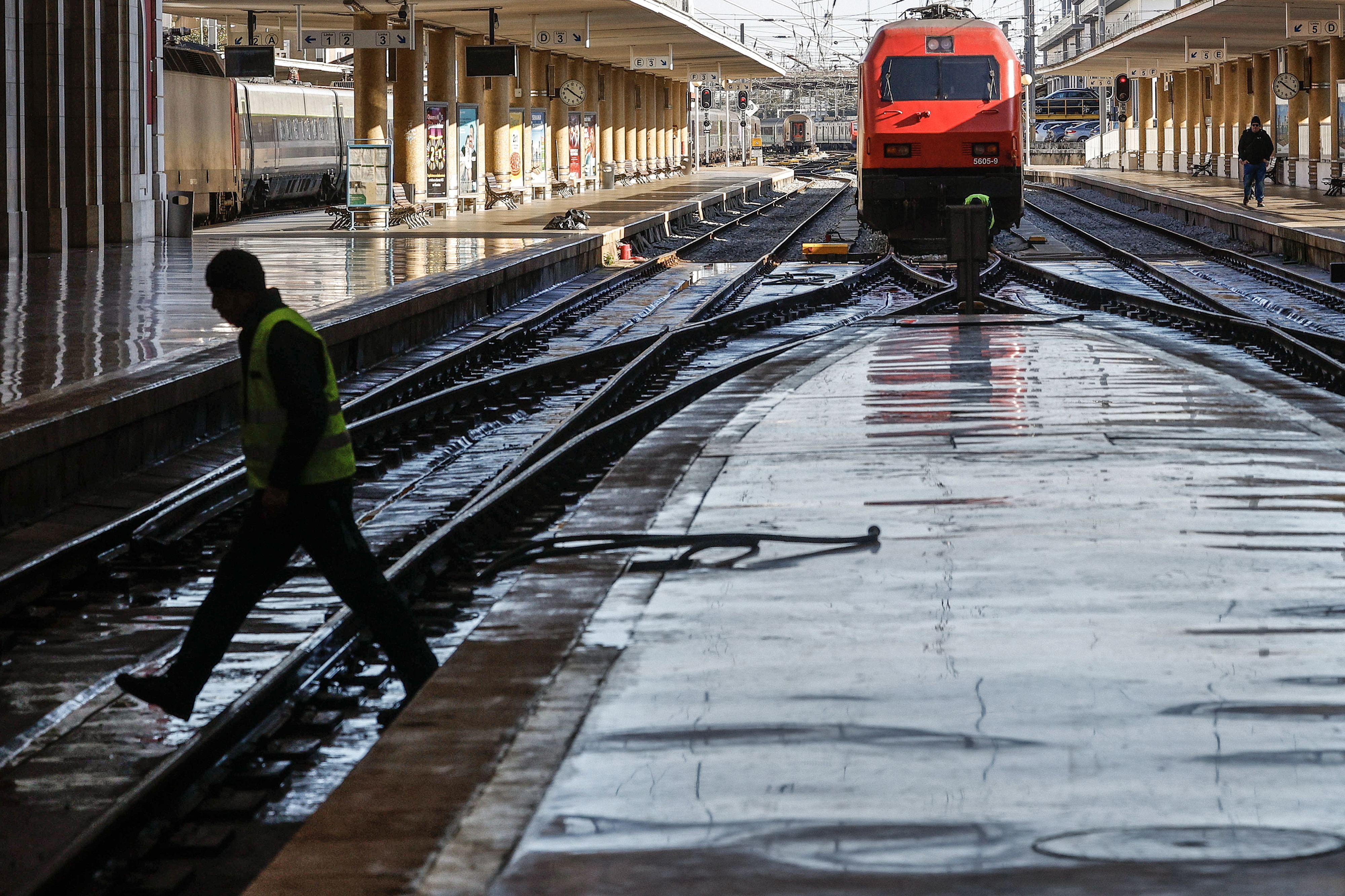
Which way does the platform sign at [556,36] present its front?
toward the camera

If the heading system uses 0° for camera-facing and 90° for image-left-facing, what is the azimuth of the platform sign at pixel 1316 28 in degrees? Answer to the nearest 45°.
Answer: approximately 0°

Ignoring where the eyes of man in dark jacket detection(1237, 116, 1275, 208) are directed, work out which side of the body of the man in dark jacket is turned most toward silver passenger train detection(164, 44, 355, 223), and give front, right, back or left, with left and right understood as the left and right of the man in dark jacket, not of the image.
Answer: right

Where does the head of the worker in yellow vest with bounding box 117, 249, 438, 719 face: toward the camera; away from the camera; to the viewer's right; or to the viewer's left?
to the viewer's left

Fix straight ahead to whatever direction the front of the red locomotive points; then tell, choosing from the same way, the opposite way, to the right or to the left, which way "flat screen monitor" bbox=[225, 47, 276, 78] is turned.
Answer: the same way

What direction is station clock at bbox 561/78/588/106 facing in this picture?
toward the camera

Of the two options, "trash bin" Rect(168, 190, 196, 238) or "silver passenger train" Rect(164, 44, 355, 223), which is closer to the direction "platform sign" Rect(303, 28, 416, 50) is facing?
the trash bin

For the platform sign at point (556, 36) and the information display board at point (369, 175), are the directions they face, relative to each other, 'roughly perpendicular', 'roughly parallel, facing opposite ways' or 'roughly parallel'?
roughly parallel

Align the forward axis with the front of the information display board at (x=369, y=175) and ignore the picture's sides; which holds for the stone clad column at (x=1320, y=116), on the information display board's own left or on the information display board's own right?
on the information display board's own left

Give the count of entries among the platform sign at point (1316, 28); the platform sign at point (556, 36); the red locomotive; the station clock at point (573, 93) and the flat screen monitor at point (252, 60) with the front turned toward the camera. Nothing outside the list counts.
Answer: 5

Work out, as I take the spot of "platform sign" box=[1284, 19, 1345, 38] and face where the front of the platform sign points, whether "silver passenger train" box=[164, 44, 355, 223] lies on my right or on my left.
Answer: on my right

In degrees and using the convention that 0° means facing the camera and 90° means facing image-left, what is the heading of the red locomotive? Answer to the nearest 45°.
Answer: approximately 0°

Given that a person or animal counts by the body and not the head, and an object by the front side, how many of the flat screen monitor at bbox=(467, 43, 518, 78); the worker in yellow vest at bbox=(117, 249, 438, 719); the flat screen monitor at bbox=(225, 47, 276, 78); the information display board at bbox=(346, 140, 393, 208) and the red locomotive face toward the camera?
4

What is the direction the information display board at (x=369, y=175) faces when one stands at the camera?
facing the viewer

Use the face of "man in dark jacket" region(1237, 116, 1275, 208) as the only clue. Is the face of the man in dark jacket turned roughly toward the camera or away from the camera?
toward the camera
